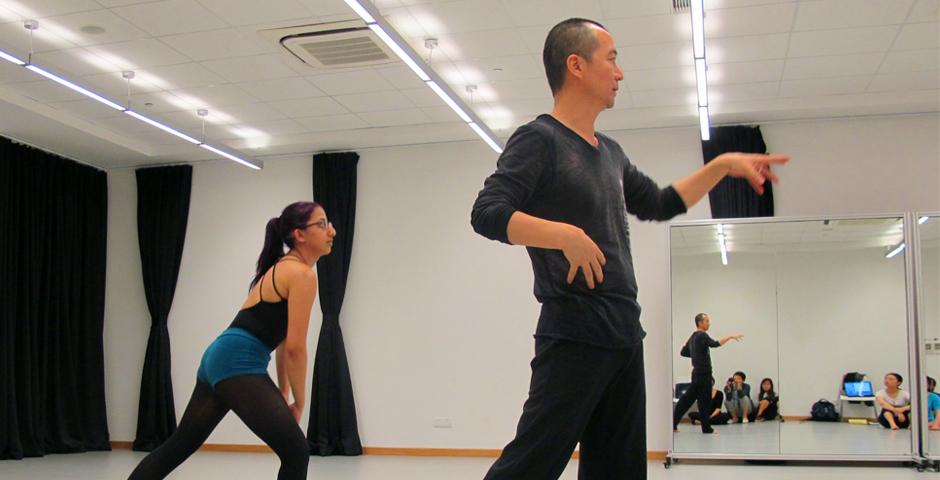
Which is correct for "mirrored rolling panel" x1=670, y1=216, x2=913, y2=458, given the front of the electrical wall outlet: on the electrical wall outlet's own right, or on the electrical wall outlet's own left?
on the electrical wall outlet's own left

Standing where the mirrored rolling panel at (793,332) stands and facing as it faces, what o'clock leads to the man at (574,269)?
The man is roughly at 12 o'clock from the mirrored rolling panel.

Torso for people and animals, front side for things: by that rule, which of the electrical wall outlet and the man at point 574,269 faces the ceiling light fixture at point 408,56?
the electrical wall outlet

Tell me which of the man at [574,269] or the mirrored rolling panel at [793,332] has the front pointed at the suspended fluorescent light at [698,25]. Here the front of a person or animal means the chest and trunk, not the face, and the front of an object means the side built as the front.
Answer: the mirrored rolling panel

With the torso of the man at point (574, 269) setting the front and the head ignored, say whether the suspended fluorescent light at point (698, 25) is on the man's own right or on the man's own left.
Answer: on the man's own left

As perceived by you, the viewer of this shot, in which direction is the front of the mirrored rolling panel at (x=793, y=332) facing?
facing the viewer

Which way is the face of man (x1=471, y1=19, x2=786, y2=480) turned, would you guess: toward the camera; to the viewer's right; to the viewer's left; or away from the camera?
to the viewer's right

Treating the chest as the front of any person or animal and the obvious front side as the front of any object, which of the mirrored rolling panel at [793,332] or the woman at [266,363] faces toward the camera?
the mirrored rolling panel

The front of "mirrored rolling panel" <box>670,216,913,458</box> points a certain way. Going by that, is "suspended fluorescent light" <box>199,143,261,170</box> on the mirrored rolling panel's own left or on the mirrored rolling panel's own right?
on the mirrored rolling panel's own right

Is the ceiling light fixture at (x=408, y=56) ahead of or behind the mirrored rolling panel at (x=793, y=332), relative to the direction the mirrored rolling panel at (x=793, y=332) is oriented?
ahead

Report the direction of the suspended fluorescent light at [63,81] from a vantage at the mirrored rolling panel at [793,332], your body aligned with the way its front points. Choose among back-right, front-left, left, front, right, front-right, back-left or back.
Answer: front-right

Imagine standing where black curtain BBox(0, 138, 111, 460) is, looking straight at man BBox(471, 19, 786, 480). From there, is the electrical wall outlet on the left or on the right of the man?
left

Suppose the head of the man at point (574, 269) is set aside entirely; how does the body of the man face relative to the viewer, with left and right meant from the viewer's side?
facing the viewer and to the right of the viewer

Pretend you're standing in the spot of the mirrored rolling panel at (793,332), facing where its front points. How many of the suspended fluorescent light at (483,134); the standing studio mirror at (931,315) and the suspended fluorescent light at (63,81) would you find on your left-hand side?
1

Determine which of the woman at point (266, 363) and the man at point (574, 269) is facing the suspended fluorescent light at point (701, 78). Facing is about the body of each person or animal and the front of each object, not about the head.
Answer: the woman

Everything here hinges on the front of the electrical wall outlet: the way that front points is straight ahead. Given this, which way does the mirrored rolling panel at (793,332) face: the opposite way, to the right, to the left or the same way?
the same way

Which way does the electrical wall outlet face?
toward the camera

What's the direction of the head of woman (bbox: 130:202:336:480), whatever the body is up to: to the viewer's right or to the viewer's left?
to the viewer's right

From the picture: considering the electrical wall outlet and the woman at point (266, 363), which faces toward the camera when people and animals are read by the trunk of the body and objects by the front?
the electrical wall outlet
